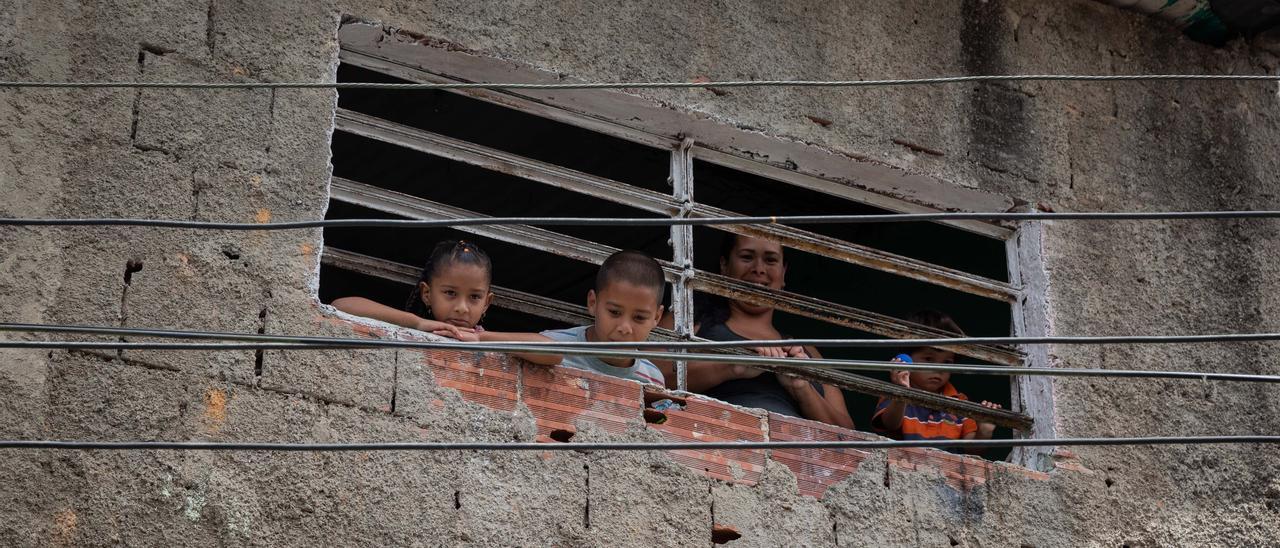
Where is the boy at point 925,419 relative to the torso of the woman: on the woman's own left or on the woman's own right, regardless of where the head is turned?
on the woman's own left

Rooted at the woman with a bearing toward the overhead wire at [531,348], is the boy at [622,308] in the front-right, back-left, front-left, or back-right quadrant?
front-right

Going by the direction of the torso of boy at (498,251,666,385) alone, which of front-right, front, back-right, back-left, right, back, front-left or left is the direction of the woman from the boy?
back-left

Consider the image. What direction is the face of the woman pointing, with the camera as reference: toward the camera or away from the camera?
toward the camera

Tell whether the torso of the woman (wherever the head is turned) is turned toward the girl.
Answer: no

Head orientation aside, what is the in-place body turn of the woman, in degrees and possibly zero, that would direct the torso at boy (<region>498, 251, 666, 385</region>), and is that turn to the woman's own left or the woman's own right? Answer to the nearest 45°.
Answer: approximately 45° to the woman's own right

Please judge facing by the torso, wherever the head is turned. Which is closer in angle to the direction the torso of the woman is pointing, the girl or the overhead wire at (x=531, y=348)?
the overhead wire

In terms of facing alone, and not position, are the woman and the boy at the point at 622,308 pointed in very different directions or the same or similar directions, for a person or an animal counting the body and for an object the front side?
same or similar directions

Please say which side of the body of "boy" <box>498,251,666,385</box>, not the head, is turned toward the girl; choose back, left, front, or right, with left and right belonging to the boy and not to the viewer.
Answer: right

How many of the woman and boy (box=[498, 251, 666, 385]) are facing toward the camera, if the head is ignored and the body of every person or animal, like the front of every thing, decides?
2

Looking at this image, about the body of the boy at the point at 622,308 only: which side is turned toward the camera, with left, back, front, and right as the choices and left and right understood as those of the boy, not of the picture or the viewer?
front

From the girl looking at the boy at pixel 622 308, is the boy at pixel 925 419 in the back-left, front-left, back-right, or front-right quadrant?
front-left

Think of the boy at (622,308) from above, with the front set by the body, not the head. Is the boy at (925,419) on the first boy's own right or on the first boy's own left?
on the first boy's own left
